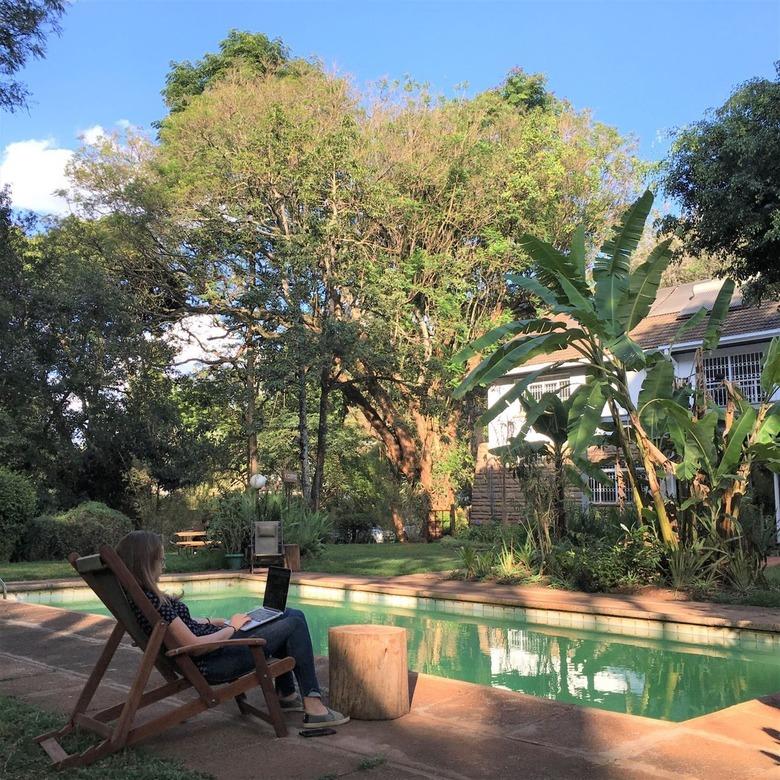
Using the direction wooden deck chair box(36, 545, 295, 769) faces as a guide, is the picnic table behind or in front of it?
in front

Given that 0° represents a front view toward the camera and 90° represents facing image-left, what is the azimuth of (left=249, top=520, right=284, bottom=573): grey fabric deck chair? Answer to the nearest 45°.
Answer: approximately 0°

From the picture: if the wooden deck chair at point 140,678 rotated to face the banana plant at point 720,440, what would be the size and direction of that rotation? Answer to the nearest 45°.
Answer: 0° — it already faces it

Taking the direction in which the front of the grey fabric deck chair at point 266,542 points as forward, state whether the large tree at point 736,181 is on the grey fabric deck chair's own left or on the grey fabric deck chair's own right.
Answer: on the grey fabric deck chair's own left

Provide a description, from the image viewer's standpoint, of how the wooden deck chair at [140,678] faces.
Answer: facing away from the viewer and to the right of the viewer

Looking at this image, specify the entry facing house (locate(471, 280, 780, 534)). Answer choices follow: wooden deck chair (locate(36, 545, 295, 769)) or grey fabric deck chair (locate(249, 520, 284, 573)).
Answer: wooden deck chair (locate(36, 545, 295, 769))

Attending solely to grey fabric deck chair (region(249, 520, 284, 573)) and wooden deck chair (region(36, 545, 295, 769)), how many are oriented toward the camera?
1

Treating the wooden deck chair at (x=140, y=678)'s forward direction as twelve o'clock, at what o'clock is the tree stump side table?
The tree stump side table is roughly at 1 o'clock from the wooden deck chair.

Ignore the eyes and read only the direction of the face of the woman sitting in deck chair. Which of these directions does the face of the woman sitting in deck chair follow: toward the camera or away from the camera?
away from the camera

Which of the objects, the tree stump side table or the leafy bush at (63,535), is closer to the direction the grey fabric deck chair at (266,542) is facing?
the tree stump side table
